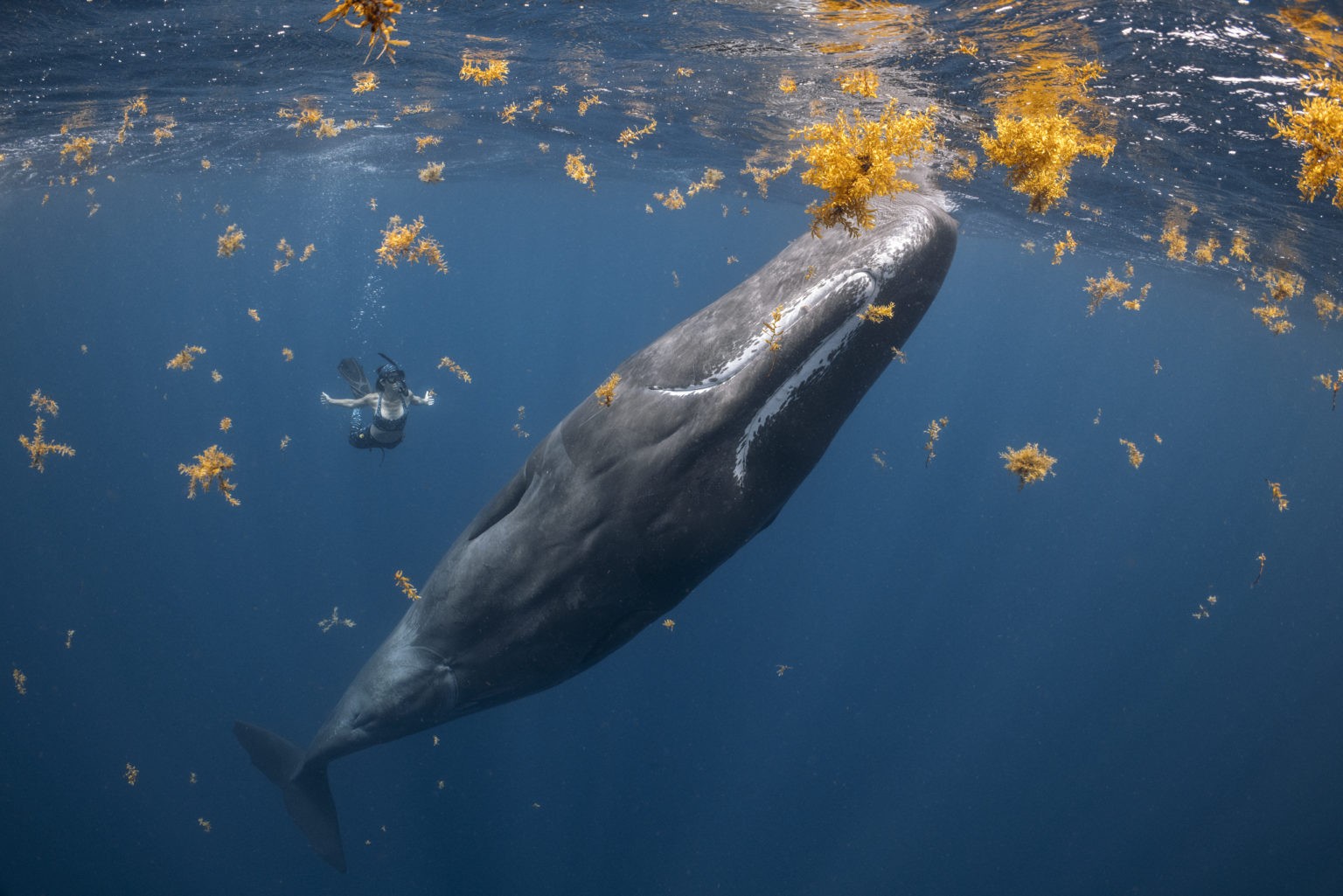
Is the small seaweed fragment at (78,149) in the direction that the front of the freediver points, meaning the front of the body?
no

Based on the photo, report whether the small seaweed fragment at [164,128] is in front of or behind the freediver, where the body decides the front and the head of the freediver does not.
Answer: behind

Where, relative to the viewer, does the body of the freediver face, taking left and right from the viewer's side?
facing the viewer and to the right of the viewer

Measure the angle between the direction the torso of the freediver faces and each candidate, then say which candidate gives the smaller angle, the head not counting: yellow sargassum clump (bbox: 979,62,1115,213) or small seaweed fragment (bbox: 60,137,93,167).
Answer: the yellow sargassum clump

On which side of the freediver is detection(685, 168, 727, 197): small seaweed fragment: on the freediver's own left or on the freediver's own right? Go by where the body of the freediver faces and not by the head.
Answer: on the freediver's own left

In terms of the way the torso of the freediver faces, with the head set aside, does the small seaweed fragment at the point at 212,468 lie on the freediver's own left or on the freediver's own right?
on the freediver's own right

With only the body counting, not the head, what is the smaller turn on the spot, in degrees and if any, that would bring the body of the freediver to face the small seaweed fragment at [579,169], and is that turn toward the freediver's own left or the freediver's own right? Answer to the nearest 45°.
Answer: approximately 90° to the freediver's own left
